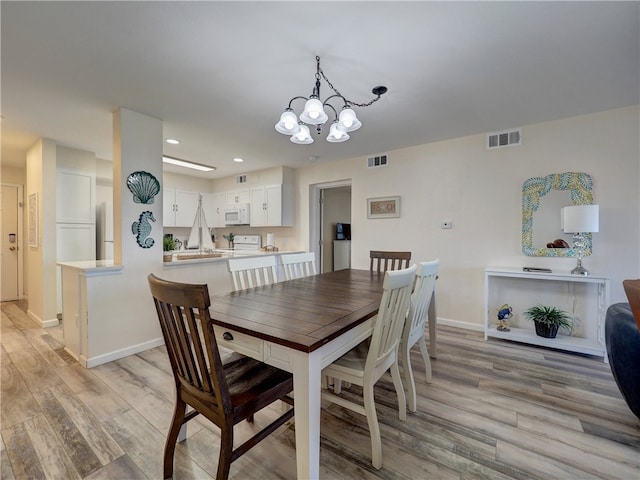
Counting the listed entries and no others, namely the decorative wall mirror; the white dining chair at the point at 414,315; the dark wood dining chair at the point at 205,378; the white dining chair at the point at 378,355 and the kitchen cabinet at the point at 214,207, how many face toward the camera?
2

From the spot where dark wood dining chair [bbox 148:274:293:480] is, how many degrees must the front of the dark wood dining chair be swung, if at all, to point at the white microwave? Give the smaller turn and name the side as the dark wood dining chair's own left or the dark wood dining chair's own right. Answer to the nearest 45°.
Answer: approximately 45° to the dark wood dining chair's own left

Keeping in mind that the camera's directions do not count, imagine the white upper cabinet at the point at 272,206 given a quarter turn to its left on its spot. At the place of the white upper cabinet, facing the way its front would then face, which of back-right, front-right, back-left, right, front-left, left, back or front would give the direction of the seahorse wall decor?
right

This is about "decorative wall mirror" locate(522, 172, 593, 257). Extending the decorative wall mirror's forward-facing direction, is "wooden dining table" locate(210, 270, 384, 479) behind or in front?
in front

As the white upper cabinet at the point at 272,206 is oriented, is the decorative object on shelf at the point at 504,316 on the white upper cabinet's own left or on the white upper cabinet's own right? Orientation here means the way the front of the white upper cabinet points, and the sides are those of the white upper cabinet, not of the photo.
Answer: on the white upper cabinet's own left

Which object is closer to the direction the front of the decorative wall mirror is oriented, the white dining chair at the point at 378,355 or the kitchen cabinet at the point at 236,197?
the white dining chair

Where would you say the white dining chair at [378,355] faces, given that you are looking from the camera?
facing away from the viewer and to the left of the viewer

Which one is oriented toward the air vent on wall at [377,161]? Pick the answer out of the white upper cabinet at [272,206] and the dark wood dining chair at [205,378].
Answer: the dark wood dining chair

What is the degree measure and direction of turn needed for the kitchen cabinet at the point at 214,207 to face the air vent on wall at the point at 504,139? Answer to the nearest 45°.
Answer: approximately 45° to its left

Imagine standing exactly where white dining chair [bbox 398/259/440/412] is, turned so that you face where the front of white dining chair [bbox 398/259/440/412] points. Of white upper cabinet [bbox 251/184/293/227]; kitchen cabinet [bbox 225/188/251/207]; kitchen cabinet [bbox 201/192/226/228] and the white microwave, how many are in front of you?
4

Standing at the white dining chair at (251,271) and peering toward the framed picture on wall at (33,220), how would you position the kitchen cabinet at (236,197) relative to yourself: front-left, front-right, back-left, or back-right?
front-right

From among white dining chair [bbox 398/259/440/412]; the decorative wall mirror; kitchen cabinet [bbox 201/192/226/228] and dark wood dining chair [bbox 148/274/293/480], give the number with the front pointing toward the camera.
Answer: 2

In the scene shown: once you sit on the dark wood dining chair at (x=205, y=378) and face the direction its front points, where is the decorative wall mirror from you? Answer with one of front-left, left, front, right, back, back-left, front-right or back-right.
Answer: front-right

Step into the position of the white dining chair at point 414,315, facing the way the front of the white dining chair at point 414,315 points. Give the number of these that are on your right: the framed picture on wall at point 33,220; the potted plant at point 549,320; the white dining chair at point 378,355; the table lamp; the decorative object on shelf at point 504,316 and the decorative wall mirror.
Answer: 4

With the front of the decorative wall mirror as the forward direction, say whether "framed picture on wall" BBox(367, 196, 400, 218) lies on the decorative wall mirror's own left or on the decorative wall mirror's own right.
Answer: on the decorative wall mirror's own right

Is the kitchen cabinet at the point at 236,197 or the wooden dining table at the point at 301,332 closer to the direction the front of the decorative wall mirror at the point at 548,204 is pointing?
the wooden dining table

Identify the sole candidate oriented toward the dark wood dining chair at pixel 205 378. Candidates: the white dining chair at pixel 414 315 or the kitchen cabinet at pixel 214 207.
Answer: the kitchen cabinet

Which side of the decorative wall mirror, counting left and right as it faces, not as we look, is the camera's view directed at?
front

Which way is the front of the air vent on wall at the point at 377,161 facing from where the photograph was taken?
facing the viewer and to the left of the viewer

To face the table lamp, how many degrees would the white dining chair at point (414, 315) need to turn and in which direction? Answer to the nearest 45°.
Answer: approximately 90° to its right

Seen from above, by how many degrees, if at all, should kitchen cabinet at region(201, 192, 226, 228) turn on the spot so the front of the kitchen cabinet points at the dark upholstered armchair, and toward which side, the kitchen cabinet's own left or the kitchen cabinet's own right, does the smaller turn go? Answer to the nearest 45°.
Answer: approximately 45° to the kitchen cabinet's own left
